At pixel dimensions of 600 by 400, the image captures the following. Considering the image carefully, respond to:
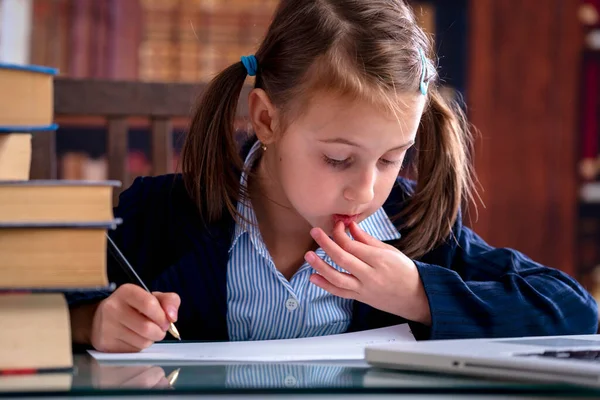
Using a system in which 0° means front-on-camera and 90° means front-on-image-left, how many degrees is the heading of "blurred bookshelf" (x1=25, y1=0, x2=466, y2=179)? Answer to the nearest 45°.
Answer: approximately 0°

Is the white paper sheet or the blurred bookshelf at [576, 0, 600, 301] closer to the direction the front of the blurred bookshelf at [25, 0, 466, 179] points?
the white paper sheet

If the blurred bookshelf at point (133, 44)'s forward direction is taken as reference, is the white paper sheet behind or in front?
in front

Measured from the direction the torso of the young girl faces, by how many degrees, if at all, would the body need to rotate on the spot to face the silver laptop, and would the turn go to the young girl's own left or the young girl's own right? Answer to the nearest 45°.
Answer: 0° — they already face it

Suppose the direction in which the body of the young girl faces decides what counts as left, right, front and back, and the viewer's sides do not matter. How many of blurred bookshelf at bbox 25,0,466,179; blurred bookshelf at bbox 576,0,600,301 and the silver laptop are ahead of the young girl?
1

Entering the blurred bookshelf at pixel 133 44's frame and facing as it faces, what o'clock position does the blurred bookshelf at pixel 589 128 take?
the blurred bookshelf at pixel 589 128 is roughly at 9 o'clock from the blurred bookshelf at pixel 133 44.
